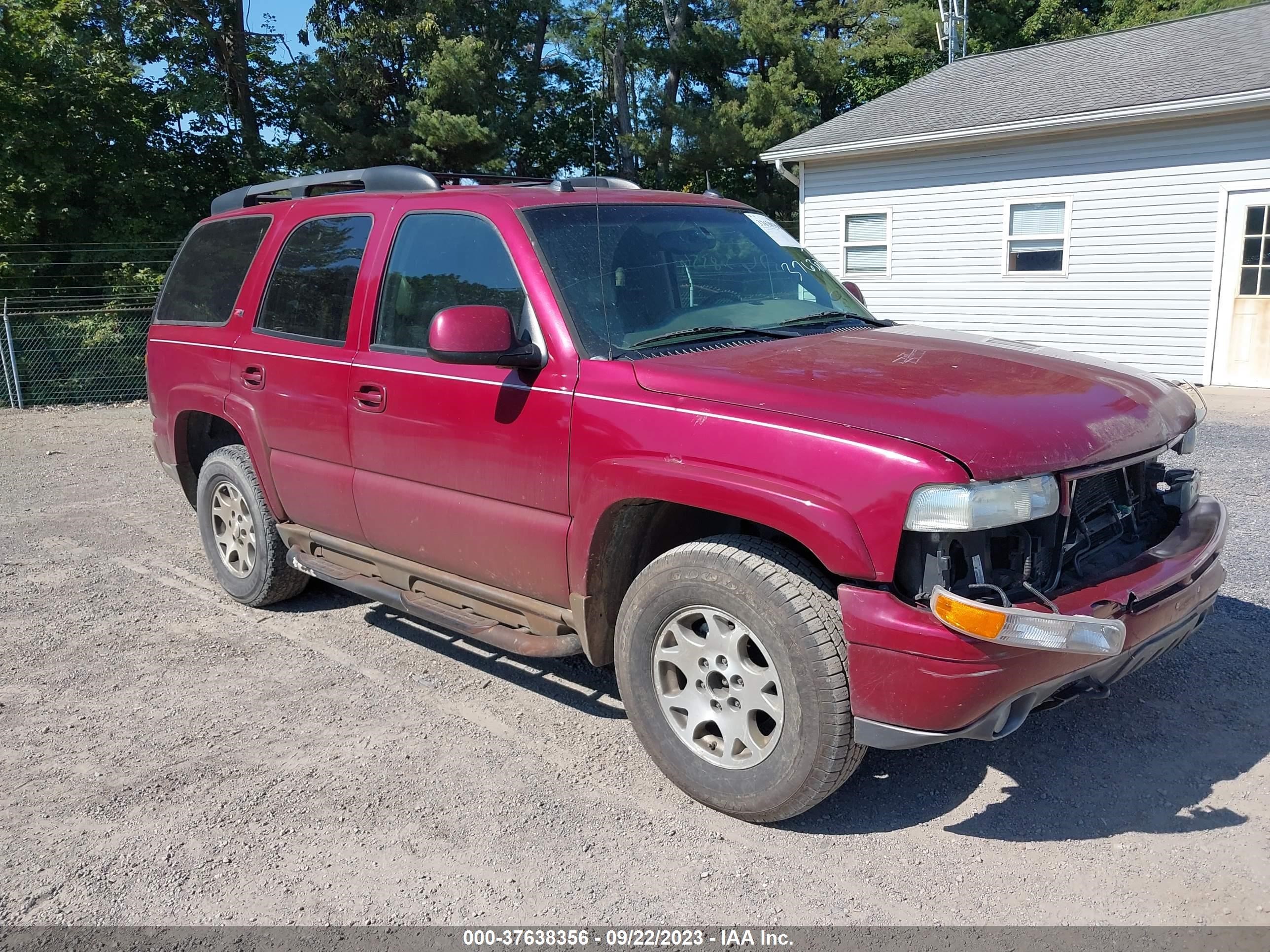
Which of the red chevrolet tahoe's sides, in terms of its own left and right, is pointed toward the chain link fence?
back

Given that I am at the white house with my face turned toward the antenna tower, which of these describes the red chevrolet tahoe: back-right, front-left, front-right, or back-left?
back-left

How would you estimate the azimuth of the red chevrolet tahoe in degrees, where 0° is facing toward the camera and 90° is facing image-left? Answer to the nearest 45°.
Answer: approximately 315°

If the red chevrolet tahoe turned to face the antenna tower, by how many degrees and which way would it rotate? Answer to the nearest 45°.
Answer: approximately 135° to its left

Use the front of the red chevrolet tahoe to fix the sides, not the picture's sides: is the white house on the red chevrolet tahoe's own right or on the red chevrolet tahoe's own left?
on the red chevrolet tahoe's own left
